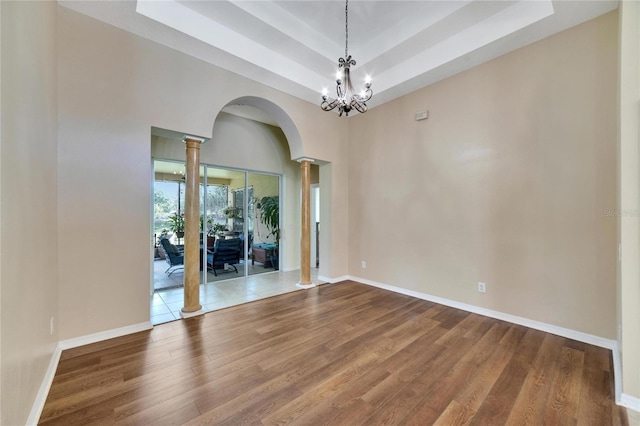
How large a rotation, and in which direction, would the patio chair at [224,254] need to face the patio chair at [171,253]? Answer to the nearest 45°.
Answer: approximately 45° to its left

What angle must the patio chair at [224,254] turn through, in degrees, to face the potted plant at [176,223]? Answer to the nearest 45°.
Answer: approximately 45° to its left

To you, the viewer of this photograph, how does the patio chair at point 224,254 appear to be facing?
facing away from the viewer and to the left of the viewer

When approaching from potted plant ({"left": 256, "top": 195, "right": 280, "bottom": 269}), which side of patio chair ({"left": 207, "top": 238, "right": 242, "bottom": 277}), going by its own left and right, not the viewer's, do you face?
right
